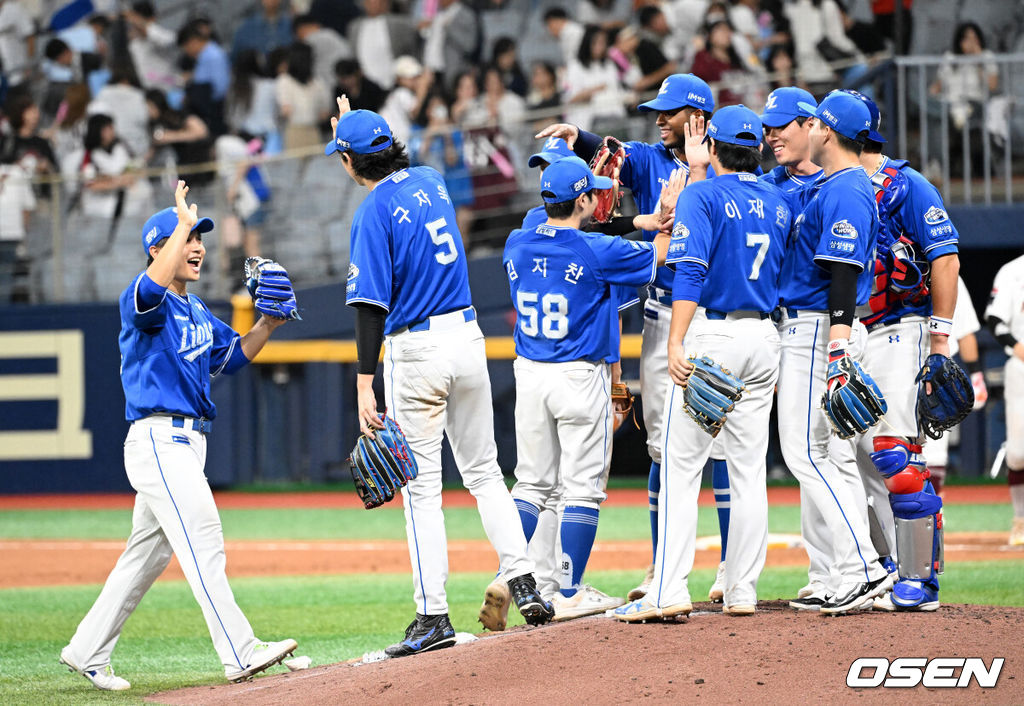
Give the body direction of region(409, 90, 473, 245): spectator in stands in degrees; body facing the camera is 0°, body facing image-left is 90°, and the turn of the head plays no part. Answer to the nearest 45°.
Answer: approximately 315°

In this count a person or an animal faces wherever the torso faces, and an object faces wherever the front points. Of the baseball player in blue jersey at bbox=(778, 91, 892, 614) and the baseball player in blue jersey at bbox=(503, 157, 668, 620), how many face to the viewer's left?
1

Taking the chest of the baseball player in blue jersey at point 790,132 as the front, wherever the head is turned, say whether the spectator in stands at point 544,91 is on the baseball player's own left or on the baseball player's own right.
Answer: on the baseball player's own right

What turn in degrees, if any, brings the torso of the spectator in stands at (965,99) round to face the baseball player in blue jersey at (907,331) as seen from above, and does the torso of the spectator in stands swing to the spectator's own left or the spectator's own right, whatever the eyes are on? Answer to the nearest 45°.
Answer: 0° — they already face them

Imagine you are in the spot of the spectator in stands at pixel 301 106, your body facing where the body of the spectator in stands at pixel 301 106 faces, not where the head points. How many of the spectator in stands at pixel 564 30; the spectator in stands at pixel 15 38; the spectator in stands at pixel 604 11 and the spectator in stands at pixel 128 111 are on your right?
2

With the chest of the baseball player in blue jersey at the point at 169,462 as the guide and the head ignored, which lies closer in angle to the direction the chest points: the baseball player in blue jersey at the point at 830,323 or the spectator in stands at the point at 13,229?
the baseball player in blue jersey

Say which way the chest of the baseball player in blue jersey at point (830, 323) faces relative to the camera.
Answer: to the viewer's left

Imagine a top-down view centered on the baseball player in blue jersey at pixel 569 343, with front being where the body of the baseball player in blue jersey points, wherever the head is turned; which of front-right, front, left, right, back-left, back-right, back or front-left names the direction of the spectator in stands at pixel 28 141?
left

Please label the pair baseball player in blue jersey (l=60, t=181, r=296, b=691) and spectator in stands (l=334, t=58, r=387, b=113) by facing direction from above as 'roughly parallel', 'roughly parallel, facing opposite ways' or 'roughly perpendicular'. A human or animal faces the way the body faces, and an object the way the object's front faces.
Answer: roughly perpendicular

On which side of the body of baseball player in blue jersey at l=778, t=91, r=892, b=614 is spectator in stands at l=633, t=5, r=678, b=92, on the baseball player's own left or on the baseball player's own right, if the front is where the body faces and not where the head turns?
on the baseball player's own right

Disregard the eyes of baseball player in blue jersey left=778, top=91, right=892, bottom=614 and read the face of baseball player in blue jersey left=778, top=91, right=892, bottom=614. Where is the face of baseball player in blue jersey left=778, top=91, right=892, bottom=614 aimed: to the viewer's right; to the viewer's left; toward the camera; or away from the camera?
to the viewer's left

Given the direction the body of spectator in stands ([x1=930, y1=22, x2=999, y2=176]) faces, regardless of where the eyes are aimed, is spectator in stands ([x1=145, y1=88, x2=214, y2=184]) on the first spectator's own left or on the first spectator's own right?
on the first spectator's own right
